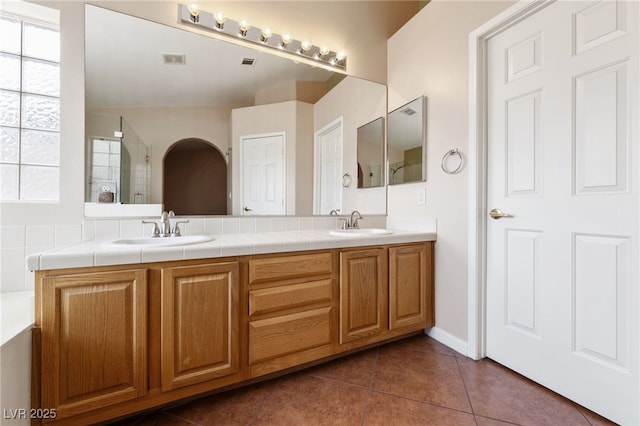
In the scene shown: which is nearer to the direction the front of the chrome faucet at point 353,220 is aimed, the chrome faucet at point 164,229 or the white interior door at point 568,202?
the white interior door

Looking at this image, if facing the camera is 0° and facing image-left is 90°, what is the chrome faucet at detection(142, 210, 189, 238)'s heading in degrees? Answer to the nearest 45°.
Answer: approximately 0°

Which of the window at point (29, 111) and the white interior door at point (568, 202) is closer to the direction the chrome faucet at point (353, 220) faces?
the white interior door

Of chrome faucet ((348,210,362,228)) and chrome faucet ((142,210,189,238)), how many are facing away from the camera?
0

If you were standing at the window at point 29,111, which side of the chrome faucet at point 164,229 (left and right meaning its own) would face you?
right

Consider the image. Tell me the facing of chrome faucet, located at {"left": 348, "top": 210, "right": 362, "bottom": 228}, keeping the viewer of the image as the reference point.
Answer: facing the viewer and to the right of the viewer

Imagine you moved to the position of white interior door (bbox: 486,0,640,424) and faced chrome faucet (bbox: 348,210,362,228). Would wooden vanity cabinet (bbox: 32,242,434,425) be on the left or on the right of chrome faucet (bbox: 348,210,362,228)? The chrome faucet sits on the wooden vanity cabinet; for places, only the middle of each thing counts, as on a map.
left

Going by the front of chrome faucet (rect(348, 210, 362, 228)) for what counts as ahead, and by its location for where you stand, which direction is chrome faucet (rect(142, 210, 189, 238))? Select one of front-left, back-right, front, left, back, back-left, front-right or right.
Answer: right

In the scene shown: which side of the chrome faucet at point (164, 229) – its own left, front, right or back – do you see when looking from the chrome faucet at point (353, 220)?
left

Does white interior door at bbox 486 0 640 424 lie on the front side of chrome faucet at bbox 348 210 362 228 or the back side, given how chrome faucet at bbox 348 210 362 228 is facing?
on the front side

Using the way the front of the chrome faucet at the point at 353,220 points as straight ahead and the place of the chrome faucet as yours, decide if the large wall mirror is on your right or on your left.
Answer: on your right
